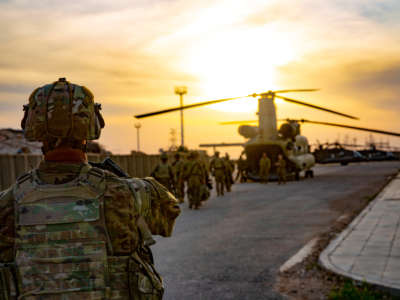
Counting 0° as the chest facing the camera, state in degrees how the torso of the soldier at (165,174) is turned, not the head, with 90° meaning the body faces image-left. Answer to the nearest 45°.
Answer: approximately 180°

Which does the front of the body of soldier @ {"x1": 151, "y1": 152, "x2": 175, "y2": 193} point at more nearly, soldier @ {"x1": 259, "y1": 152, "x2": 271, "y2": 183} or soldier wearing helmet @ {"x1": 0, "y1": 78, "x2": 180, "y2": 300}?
the soldier

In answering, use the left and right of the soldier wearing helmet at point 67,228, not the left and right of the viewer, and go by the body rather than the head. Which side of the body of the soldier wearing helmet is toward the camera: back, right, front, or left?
back

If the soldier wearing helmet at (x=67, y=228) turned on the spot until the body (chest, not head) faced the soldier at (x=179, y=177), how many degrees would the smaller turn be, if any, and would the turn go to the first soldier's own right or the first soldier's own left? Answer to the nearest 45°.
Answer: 0° — they already face them

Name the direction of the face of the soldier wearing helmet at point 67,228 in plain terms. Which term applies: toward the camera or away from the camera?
away from the camera

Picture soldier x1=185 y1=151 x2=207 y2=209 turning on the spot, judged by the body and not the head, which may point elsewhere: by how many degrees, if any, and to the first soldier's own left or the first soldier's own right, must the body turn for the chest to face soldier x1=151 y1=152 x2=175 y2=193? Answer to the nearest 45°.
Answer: approximately 90° to the first soldier's own left

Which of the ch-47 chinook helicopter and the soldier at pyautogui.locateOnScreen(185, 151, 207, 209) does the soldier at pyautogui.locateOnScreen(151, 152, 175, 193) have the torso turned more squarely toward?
the ch-47 chinook helicopter

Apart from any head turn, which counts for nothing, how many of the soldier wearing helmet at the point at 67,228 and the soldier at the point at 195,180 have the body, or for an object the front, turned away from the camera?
2

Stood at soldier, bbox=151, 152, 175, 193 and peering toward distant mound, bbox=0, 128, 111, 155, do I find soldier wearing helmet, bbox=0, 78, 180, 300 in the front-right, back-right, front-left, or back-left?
back-left

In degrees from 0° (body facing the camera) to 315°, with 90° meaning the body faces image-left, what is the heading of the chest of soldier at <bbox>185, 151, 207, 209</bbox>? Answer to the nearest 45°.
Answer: approximately 180°
